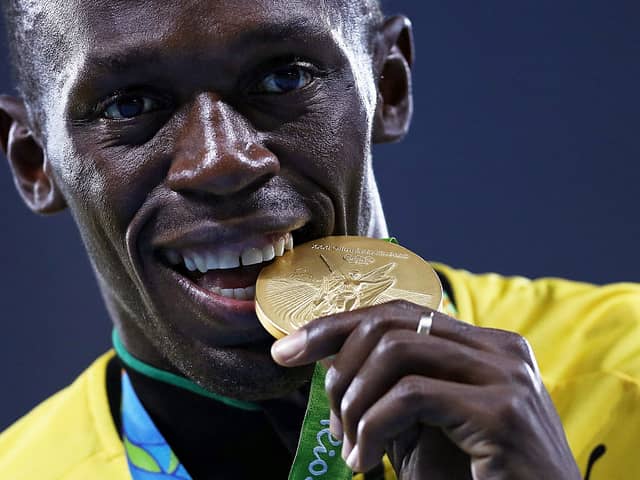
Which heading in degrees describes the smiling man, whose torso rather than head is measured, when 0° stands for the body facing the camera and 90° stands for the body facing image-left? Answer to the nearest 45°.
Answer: approximately 0°
